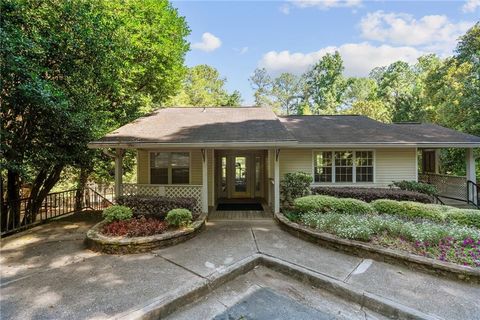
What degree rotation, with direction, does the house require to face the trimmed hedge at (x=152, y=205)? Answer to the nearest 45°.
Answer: approximately 45° to its right

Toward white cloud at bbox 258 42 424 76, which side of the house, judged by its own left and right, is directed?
back

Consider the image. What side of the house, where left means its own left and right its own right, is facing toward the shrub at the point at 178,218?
front

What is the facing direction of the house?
toward the camera

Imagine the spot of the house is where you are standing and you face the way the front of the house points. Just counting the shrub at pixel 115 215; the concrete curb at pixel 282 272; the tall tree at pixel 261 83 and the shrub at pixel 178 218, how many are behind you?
1

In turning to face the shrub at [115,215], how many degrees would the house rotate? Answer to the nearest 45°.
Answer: approximately 45° to its right

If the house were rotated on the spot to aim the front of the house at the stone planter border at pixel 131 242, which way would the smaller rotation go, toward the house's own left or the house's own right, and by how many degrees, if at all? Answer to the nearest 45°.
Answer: approximately 45° to the house's own right

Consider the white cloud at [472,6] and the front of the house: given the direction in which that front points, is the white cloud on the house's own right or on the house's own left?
on the house's own left

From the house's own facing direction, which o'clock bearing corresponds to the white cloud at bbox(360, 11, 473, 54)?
The white cloud is roughly at 8 o'clock from the house.

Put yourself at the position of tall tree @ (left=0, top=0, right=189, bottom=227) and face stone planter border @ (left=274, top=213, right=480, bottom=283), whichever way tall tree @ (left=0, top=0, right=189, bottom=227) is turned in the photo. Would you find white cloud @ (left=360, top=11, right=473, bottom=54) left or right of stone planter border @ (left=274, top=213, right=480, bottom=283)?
left

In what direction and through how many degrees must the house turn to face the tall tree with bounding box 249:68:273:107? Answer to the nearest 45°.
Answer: approximately 180°

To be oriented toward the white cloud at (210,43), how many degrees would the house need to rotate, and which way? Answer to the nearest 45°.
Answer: approximately 135° to its right

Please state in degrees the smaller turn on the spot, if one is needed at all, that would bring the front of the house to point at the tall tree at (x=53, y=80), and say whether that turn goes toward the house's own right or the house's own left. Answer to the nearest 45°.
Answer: approximately 45° to the house's own right

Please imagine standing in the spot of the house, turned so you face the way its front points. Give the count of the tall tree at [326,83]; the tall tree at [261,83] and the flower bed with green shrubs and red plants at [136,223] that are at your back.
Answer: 2
